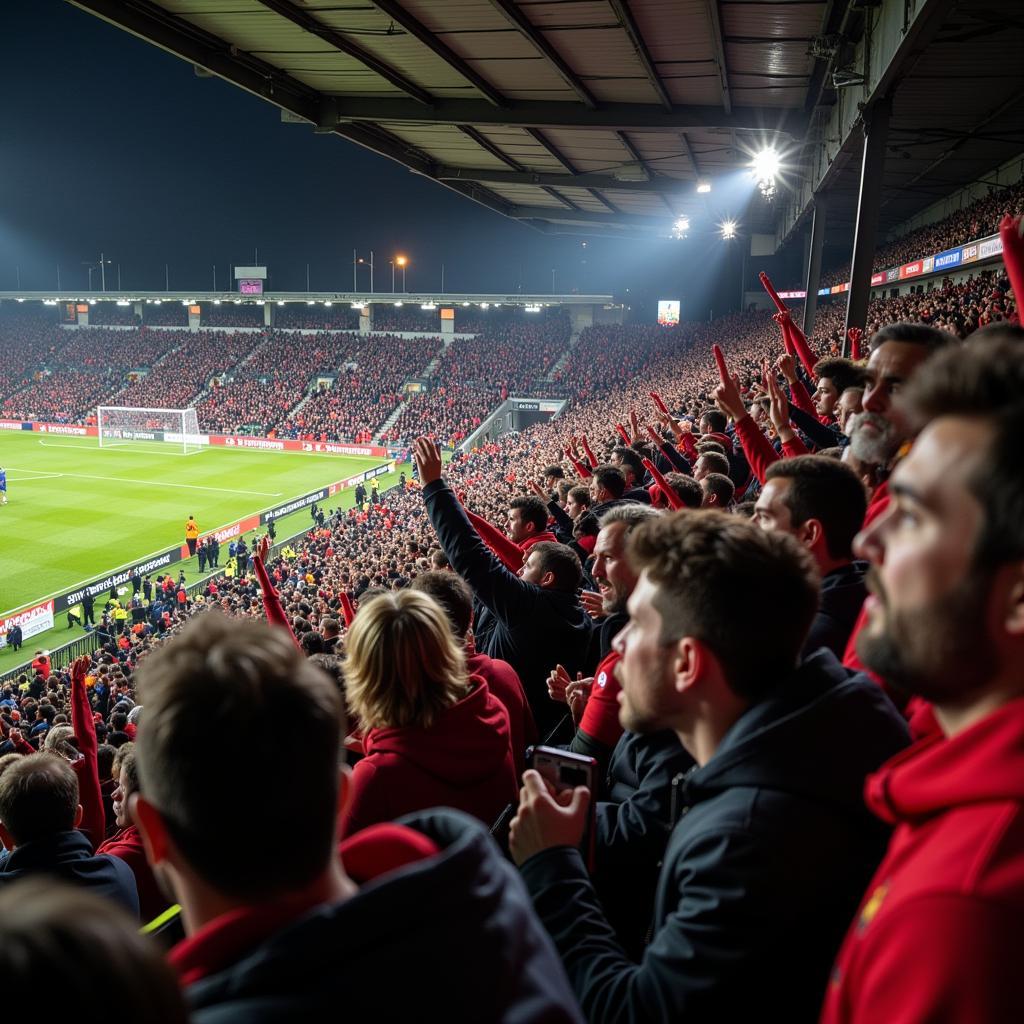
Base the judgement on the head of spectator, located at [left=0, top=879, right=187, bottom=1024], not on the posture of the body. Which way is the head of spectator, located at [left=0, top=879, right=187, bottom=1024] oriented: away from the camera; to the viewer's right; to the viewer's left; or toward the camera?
away from the camera

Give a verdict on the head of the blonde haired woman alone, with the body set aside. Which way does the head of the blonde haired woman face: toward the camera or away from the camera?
away from the camera

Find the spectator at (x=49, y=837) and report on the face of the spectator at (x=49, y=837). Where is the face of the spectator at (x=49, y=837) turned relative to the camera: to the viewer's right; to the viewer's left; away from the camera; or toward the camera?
away from the camera

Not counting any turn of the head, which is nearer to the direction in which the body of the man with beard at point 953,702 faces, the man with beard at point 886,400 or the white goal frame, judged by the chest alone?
the white goal frame

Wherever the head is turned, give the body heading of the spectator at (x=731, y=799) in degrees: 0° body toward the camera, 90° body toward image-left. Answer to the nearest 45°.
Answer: approximately 90°

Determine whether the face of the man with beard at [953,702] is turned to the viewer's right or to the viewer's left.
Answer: to the viewer's left

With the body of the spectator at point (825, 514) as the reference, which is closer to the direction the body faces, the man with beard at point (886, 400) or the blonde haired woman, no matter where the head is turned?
the blonde haired woman

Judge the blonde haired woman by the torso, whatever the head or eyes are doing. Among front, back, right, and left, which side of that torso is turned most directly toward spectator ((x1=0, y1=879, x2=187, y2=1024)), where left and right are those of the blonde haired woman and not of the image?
back

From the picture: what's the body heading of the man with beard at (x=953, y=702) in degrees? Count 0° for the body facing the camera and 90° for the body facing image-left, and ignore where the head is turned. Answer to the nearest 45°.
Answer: approximately 90°

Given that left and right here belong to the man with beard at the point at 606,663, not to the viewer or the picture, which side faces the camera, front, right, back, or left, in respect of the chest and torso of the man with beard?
left

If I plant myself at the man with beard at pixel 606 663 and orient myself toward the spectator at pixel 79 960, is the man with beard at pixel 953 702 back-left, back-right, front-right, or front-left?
front-left

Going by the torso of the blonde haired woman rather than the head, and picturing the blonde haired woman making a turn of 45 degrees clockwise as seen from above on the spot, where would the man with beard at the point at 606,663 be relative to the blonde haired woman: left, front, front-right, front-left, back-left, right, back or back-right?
front

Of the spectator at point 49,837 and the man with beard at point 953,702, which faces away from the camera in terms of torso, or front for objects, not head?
the spectator

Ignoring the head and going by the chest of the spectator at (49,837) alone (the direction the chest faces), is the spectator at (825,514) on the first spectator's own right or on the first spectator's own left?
on the first spectator's own right
